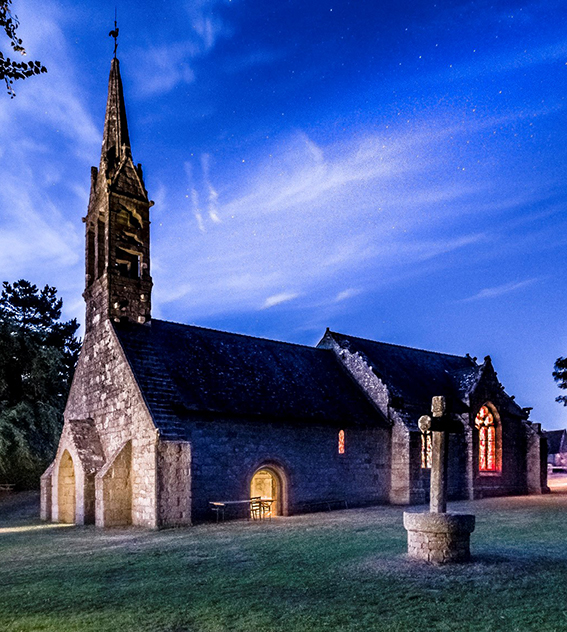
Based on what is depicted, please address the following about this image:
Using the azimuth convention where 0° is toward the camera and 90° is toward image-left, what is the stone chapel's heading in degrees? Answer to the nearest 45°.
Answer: approximately 45°

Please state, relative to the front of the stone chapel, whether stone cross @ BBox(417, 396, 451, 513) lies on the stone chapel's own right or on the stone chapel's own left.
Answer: on the stone chapel's own left

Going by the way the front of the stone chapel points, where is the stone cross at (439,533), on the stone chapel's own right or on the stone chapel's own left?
on the stone chapel's own left
